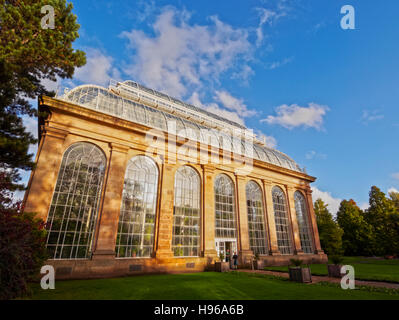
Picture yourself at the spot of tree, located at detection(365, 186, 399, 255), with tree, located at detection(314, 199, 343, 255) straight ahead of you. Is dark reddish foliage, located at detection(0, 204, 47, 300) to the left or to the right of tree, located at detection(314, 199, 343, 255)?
left

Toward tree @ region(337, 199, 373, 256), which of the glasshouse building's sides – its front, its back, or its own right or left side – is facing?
left

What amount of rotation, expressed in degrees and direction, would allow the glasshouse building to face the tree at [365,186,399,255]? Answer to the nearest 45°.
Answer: approximately 90° to its left

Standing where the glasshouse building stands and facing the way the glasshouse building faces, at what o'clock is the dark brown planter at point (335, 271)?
The dark brown planter is roughly at 11 o'clock from the glasshouse building.

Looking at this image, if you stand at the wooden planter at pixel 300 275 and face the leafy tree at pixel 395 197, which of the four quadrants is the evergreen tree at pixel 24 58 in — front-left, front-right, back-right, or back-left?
back-left

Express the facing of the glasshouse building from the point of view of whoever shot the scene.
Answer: facing the viewer and to the right of the viewer

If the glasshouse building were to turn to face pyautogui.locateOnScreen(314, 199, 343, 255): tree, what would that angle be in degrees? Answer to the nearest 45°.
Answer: approximately 90° to its left

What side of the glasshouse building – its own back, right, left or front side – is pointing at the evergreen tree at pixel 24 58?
right
